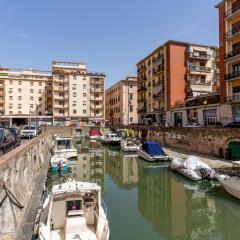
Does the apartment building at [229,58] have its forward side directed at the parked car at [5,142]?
yes

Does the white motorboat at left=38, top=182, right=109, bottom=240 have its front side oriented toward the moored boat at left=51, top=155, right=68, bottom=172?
yes

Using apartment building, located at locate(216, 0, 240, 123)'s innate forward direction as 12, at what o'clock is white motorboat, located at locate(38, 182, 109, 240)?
The white motorboat is roughly at 11 o'clock from the apartment building.

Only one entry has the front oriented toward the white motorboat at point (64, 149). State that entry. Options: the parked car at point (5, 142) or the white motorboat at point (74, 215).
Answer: the white motorboat at point (74, 215)

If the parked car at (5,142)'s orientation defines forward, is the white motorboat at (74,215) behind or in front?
in front

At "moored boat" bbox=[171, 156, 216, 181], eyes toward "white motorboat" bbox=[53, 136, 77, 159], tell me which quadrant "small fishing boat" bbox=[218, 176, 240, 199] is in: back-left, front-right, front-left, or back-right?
back-left

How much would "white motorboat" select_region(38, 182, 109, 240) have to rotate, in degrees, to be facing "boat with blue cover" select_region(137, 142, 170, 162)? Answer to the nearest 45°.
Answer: approximately 45° to its right

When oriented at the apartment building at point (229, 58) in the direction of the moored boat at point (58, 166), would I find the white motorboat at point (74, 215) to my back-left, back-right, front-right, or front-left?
front-left

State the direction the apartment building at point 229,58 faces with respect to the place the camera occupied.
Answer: facing the viewer and to the left of the viewer

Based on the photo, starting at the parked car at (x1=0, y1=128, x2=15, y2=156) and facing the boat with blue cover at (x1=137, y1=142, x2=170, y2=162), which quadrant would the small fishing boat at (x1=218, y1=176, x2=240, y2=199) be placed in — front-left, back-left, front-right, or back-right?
front-right

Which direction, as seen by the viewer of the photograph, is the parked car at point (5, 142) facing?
facing the viewer and to the right of the viewer

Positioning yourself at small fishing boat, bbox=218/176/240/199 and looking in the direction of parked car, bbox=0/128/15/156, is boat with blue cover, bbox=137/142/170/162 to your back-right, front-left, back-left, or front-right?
front-right

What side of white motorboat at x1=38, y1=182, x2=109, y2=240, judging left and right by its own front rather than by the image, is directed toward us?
back

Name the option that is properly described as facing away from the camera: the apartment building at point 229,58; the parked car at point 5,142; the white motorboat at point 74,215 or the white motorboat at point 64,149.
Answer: the white motorboat at point 74,215

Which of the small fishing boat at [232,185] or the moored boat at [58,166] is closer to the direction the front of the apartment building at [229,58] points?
the moored boat

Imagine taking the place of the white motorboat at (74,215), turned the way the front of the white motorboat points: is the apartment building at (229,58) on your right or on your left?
on your right
